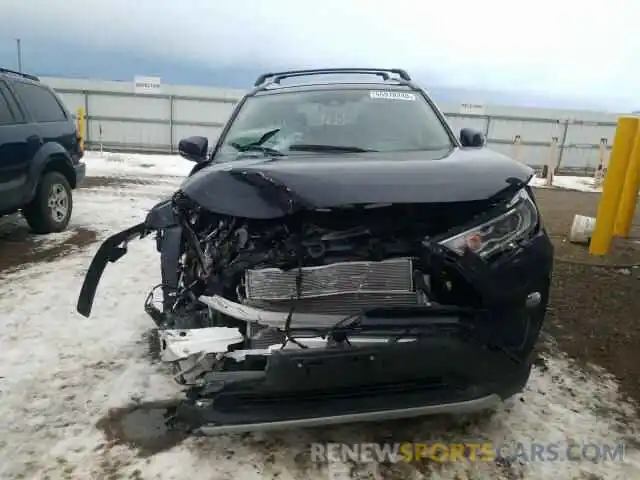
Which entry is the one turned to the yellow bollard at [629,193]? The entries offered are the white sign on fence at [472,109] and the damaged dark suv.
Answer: the white sign on fence

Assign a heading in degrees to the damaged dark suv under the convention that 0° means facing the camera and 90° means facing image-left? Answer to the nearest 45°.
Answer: approximately 0°

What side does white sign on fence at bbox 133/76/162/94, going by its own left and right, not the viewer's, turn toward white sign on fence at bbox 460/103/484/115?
left

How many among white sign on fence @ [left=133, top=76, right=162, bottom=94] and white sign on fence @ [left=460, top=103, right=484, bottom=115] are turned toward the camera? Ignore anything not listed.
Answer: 2

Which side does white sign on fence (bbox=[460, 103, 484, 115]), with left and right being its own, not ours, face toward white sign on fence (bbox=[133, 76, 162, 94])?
right

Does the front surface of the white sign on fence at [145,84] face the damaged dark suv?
yes

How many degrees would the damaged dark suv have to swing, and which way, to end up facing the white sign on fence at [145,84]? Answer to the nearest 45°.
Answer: approximately 180°

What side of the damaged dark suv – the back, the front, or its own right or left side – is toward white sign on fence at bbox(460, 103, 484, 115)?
back

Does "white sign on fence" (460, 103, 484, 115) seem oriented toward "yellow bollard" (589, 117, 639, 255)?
yes

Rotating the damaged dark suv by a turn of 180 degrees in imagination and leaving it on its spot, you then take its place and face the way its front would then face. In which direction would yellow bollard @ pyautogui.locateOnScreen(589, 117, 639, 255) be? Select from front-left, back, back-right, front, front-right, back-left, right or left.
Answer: front-right

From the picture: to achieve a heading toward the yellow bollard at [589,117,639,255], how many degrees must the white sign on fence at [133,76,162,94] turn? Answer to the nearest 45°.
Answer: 0° — it already faces it

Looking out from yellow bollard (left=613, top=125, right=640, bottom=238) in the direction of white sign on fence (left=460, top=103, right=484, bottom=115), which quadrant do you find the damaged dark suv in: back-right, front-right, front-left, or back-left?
back-left

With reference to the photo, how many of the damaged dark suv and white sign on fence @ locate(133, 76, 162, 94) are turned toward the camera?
2

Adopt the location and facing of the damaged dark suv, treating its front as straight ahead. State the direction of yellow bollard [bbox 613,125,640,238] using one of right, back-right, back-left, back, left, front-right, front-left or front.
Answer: back-left
